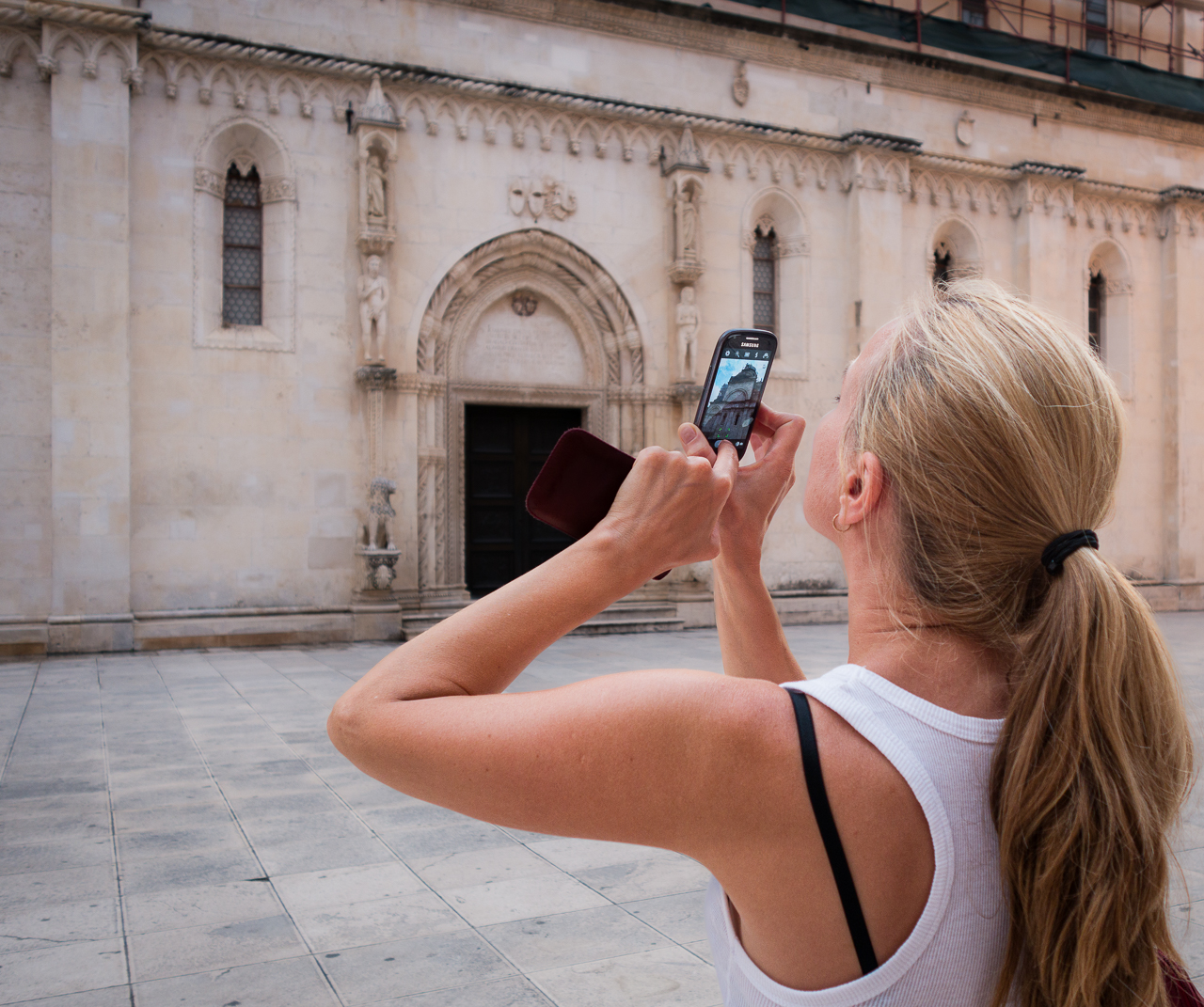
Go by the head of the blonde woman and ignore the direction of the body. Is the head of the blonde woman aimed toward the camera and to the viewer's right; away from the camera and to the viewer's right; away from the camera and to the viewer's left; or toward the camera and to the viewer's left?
away from the camera and to the viewer's left

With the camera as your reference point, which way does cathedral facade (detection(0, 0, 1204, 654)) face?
facing the viewer and to the right of the viewer

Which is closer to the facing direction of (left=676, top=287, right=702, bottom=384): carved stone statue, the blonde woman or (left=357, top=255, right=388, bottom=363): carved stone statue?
the blonde woman

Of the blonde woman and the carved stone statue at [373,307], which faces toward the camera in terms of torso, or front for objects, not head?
the carved stone statue

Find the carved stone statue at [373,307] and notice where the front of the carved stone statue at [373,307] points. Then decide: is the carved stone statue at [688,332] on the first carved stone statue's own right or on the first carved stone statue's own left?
on the first carved stone statue's own left

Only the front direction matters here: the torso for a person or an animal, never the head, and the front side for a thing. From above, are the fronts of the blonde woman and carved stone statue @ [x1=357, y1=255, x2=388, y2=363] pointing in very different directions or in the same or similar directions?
very different directions

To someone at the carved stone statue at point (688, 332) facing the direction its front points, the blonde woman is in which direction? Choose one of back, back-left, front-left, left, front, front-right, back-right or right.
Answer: front

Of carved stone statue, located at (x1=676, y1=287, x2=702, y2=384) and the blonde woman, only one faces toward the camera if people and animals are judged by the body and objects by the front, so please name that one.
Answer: the carved stone statue

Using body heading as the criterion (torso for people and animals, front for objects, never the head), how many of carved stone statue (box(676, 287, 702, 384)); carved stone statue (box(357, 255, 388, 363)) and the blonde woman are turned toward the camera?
2

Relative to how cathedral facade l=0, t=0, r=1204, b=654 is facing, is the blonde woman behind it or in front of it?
in front

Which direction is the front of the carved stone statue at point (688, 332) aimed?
toward the camera

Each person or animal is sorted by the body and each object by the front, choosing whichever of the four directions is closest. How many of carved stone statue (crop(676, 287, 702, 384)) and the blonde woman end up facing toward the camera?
1

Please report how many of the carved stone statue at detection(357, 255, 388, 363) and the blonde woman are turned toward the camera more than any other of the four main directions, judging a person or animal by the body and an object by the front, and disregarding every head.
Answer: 1

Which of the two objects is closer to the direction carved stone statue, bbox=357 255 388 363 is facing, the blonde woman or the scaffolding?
the blonde woman
